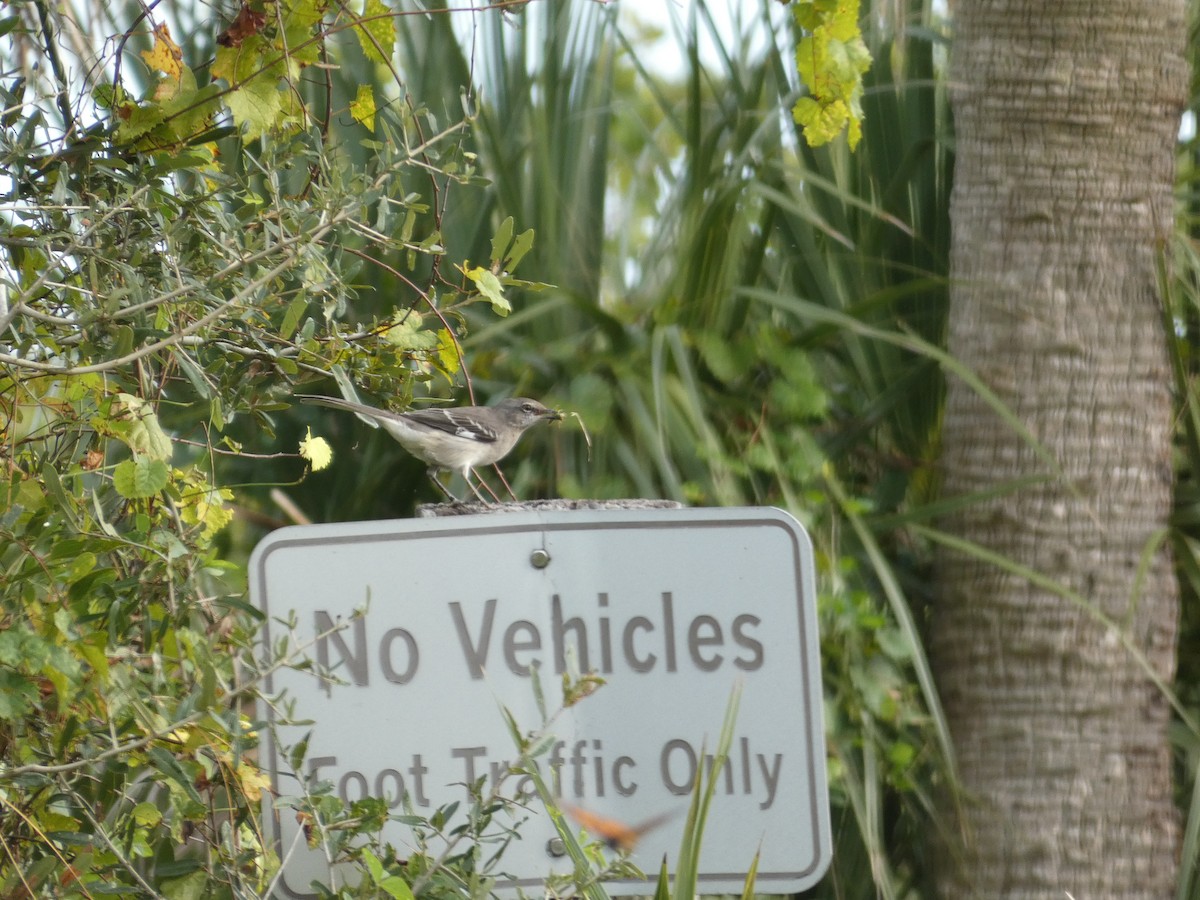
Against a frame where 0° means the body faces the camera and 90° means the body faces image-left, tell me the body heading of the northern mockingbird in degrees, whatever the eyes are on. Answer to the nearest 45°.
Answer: approximately 270°

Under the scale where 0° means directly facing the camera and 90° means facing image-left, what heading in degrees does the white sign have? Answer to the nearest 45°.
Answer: approximately 0°

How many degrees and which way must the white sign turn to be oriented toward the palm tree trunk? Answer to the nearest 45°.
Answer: approximately 135° to its left

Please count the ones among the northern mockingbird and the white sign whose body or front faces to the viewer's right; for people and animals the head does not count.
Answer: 1

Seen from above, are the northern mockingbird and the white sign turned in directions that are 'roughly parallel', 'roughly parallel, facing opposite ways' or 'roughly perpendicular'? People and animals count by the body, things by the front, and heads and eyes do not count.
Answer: roughly perpendicular
